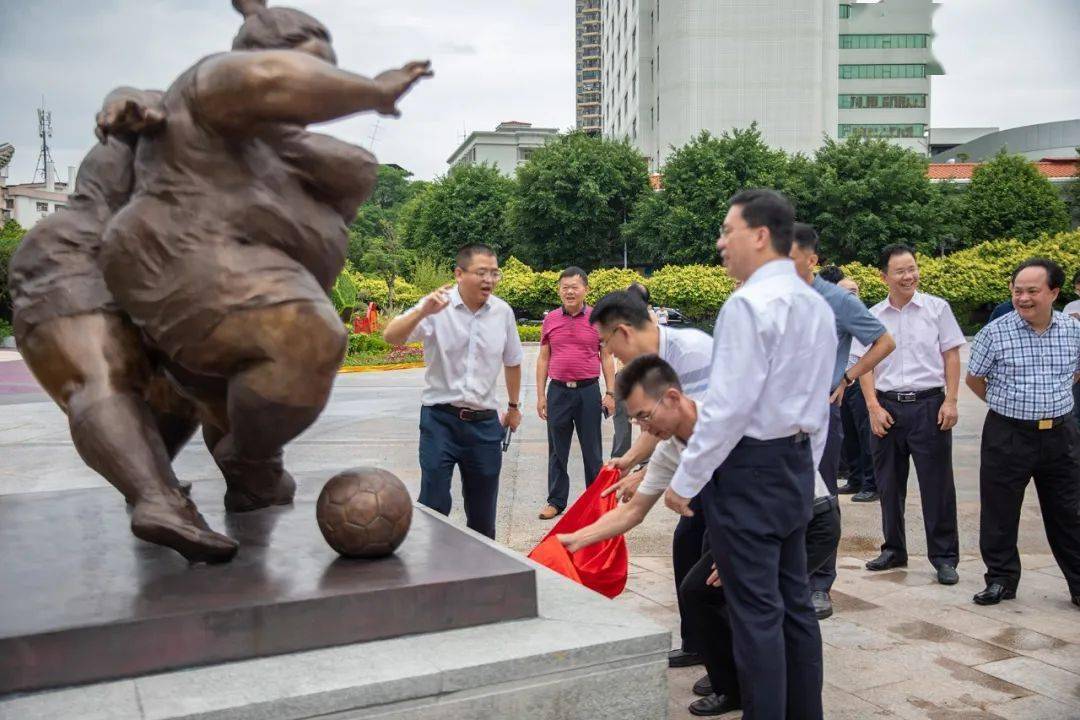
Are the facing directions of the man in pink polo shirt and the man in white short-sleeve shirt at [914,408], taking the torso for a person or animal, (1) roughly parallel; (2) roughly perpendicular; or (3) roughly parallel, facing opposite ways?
roughly parallel

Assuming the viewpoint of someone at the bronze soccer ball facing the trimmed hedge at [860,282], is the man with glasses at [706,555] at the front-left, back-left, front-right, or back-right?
front-right

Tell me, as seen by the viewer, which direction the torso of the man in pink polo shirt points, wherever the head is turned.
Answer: toward the camera

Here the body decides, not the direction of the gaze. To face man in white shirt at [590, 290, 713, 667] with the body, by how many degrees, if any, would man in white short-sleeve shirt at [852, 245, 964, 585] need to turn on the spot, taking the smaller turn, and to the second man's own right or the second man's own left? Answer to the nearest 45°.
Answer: approximately 45° to the second man's own right

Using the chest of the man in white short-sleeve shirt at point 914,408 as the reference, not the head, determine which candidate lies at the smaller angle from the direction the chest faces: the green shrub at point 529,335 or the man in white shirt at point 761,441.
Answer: the man in white shirt

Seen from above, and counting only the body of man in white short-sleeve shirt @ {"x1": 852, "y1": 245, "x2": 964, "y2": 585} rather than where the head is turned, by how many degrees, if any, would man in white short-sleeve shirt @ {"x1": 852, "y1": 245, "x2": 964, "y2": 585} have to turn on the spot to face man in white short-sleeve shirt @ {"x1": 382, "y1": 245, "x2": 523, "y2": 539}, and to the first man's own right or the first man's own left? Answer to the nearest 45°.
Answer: approximately 45° to the first man's own right

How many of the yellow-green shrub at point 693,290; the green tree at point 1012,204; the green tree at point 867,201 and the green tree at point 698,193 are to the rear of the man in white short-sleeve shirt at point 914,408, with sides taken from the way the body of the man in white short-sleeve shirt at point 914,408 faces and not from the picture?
4

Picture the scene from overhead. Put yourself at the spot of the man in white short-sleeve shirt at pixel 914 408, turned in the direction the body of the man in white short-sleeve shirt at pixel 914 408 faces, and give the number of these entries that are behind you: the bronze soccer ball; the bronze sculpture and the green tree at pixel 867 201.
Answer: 1

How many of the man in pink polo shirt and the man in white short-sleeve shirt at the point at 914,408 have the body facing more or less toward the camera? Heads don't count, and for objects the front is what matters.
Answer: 2

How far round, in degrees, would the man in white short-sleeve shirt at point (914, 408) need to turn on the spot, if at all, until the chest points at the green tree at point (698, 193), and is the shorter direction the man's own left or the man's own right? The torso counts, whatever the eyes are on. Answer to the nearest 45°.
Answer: approximately 180°

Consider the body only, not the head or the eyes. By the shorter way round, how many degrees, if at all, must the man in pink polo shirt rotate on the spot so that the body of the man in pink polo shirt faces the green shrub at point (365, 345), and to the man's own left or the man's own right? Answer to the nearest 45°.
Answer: approximately 180°

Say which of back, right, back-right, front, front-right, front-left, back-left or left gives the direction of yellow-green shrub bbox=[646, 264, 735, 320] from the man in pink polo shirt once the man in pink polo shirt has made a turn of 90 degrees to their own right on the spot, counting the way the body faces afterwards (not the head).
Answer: right

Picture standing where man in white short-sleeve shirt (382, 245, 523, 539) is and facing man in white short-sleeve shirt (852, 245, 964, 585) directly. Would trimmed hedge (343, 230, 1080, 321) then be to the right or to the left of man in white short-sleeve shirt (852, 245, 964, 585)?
left

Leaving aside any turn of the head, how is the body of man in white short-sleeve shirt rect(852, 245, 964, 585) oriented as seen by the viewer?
toward the camera

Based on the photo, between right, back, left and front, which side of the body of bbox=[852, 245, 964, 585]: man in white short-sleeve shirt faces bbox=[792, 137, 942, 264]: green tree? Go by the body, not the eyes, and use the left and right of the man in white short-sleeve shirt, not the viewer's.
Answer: back

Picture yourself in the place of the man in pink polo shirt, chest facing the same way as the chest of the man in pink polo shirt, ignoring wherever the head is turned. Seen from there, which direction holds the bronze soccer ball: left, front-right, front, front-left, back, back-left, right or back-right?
front
